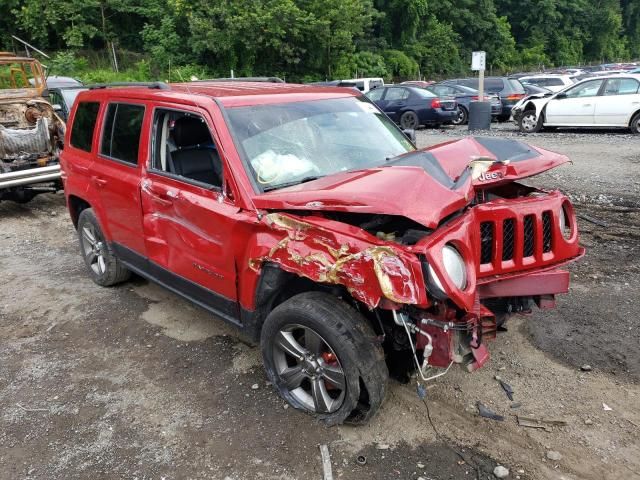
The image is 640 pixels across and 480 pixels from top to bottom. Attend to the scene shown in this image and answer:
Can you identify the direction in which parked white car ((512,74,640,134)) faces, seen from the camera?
facing to the left of the viewer

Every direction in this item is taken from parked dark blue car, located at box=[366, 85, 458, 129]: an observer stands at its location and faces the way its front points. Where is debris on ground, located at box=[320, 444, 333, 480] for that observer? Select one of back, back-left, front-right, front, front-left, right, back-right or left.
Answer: back-left

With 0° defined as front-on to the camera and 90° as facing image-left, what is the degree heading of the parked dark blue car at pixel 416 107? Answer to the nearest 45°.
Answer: approximately 135°

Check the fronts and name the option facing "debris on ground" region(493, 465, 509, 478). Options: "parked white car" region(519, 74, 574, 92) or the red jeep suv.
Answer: the red jeep suv

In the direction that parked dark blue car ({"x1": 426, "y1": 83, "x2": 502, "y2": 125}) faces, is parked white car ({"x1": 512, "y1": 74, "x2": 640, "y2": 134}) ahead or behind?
behind

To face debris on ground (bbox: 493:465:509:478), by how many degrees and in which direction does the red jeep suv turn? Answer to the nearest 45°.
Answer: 0° — it already faces it

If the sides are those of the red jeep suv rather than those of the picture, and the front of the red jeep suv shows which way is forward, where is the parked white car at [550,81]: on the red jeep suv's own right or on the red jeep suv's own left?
on the red jeep suv's own left
